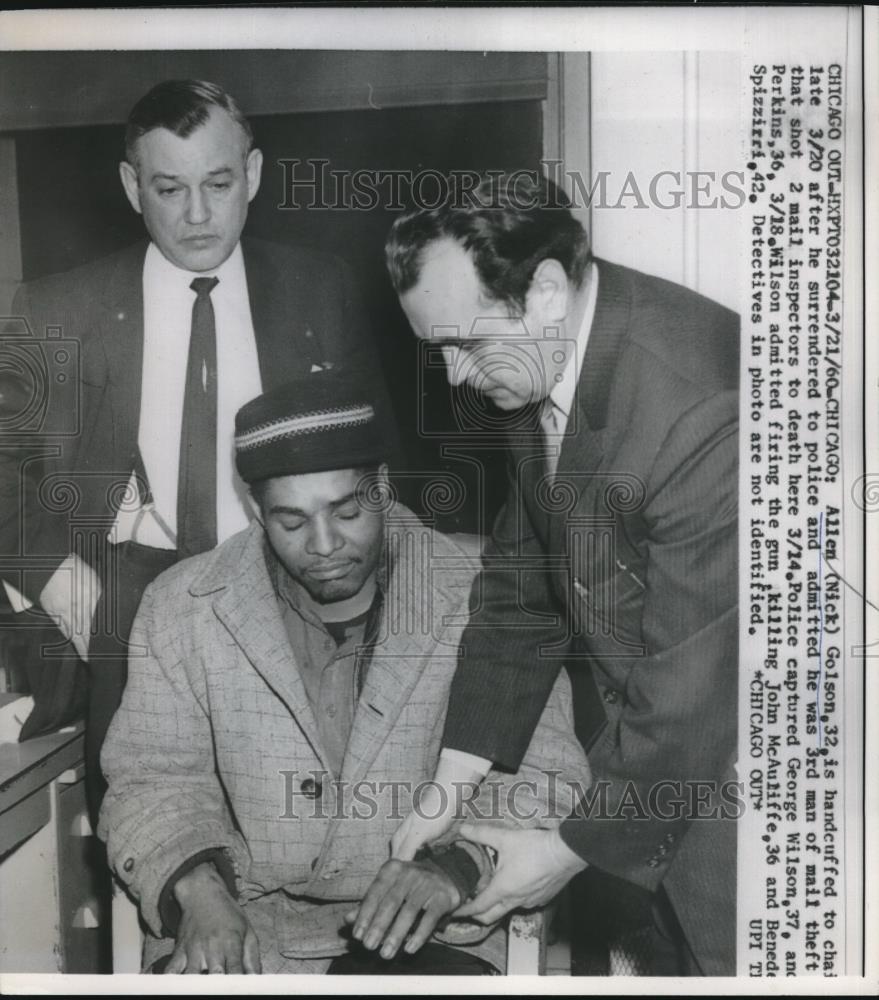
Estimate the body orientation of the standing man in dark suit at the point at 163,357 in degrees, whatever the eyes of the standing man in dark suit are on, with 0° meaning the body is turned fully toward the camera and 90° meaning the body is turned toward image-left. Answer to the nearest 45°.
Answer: approximately 0°

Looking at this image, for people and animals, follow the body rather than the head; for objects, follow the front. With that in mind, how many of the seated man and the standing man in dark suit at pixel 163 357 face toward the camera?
2
